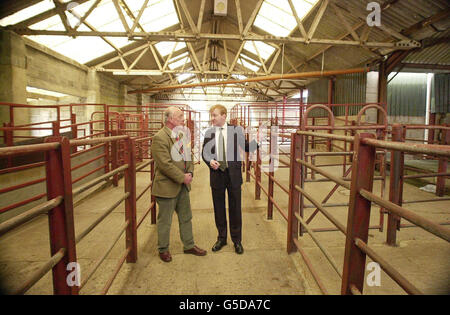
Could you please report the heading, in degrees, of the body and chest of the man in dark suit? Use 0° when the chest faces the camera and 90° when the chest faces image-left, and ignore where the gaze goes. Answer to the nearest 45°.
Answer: approximately 0°

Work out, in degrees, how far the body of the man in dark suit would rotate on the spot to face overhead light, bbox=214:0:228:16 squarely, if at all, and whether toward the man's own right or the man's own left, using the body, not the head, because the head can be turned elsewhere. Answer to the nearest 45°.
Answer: approximately 180°
